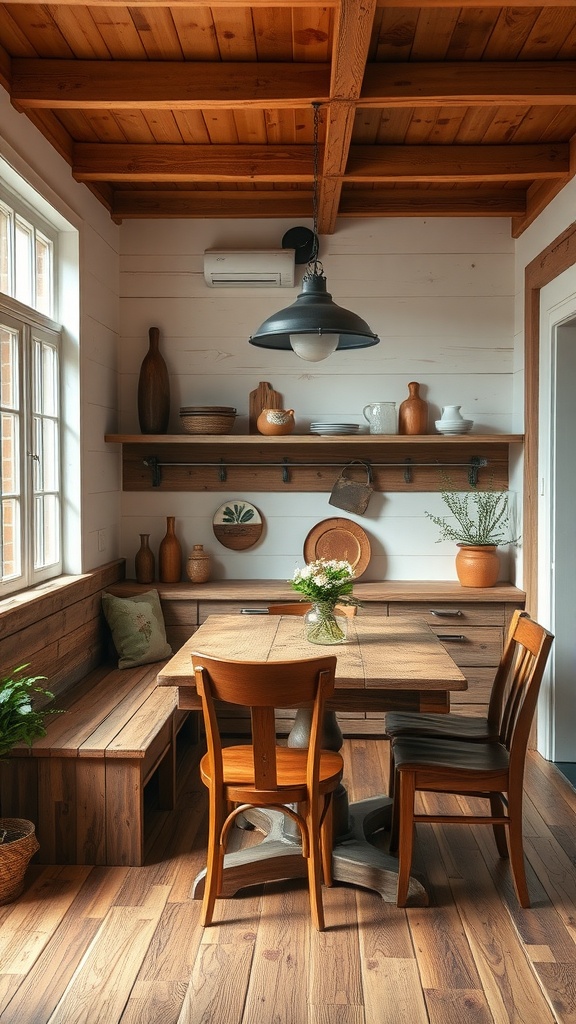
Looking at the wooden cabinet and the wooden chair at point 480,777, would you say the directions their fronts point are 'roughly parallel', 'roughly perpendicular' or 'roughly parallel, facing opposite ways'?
roughly perpendicular

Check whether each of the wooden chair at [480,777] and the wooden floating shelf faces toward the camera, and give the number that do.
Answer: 1

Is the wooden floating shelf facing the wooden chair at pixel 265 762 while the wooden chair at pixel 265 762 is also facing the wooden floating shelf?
yes

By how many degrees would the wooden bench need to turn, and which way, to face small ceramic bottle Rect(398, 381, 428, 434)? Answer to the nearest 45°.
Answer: approximately 45° to its left

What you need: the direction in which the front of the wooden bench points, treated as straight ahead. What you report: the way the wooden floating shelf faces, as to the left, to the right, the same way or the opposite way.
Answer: to the right

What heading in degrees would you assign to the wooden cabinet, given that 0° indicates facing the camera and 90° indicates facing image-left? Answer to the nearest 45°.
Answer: approximately 0°

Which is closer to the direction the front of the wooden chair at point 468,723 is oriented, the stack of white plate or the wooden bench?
the wooden bench

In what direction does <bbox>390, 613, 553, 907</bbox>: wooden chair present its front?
to the viewer's left

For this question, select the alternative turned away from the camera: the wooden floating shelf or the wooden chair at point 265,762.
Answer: the wooden chair

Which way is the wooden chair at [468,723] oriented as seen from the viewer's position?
to the viewer's left

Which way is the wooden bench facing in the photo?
to the viewer's right

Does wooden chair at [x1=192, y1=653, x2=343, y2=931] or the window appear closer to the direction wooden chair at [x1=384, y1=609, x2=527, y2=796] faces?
the window

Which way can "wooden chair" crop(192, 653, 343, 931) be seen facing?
away from the camera

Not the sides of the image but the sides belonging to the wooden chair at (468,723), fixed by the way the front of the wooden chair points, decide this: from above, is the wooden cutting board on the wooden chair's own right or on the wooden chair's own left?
on the wooden chair's own right
